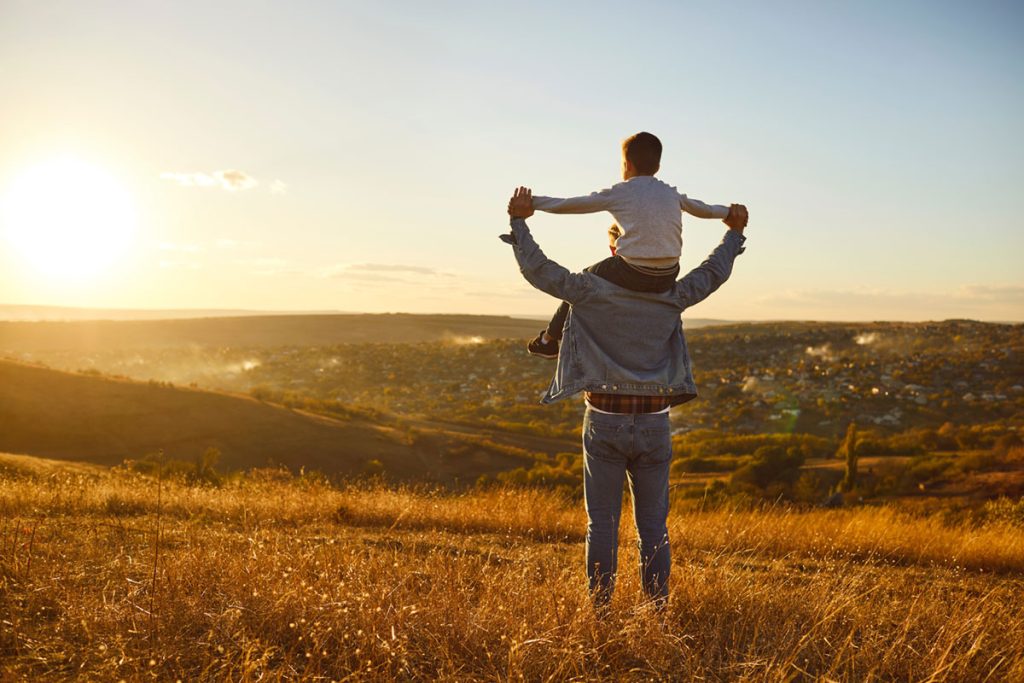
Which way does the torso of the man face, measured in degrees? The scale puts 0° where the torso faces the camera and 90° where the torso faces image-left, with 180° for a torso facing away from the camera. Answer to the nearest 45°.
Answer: approximately 180°

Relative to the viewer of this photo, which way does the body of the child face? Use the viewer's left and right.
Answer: facing away from the viewer and to the left of the viewer
